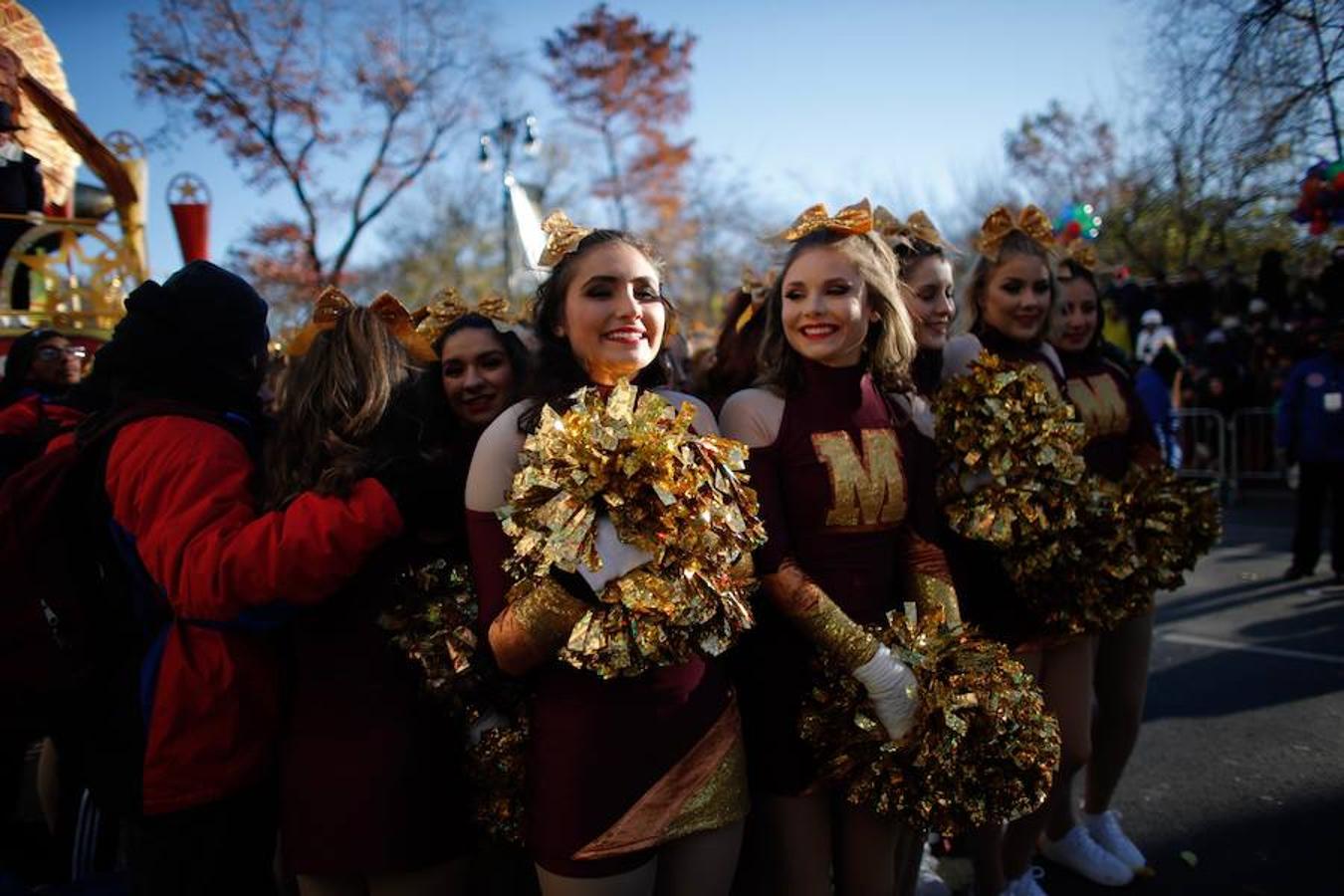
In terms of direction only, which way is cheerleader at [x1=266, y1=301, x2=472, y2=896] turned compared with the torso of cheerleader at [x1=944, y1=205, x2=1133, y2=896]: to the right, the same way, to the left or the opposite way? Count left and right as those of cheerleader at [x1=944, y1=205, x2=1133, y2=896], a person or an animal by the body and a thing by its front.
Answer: the opposite way

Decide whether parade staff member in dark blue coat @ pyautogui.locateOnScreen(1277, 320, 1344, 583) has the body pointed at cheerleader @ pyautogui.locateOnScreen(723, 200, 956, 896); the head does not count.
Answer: yes

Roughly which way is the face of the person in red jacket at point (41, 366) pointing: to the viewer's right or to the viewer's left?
to the viewer's right

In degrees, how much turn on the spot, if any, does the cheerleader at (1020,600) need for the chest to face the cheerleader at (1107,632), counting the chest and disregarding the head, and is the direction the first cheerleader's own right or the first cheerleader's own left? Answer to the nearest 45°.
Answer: approximately 90° to the first cheerleader's own left

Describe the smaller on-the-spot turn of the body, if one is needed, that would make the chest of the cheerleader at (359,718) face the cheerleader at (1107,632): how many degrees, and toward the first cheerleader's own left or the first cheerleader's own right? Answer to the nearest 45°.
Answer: approximately 90° to the first cheerleader's own right

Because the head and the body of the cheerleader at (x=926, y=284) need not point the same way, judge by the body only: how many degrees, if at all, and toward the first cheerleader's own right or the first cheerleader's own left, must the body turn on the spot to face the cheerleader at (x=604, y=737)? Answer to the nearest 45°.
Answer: approximately 90° to the first cheerleader's own right

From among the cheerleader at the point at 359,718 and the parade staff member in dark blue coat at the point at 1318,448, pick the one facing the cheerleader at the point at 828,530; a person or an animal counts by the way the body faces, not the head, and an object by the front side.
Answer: the parade staff member in dark blue coat

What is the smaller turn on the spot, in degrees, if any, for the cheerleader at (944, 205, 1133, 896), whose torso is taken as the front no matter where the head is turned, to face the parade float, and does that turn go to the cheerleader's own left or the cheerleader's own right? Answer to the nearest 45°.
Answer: approximately 135° to the cheerleader's own right

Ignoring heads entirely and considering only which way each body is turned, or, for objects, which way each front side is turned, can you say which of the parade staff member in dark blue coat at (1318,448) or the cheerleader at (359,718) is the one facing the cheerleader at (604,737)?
the parade staff member in dark blue coat

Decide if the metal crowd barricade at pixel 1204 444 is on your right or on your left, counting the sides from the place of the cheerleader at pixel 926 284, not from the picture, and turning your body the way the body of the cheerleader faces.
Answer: on your left
